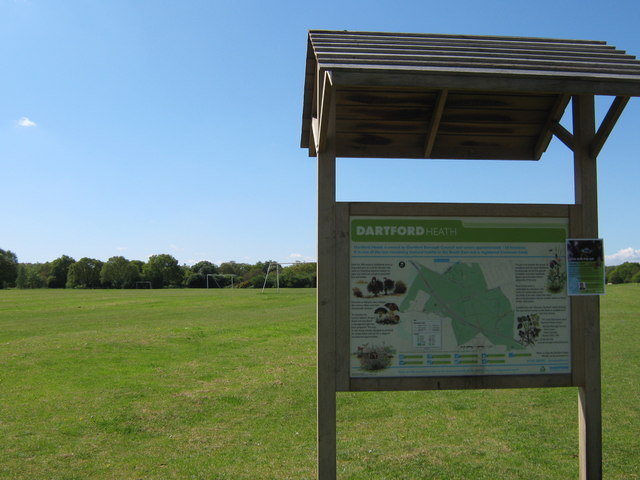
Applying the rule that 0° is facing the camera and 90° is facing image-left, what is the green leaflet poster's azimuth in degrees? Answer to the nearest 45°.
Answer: approximately 0°

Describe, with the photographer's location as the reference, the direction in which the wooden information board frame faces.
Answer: facing the viewer
